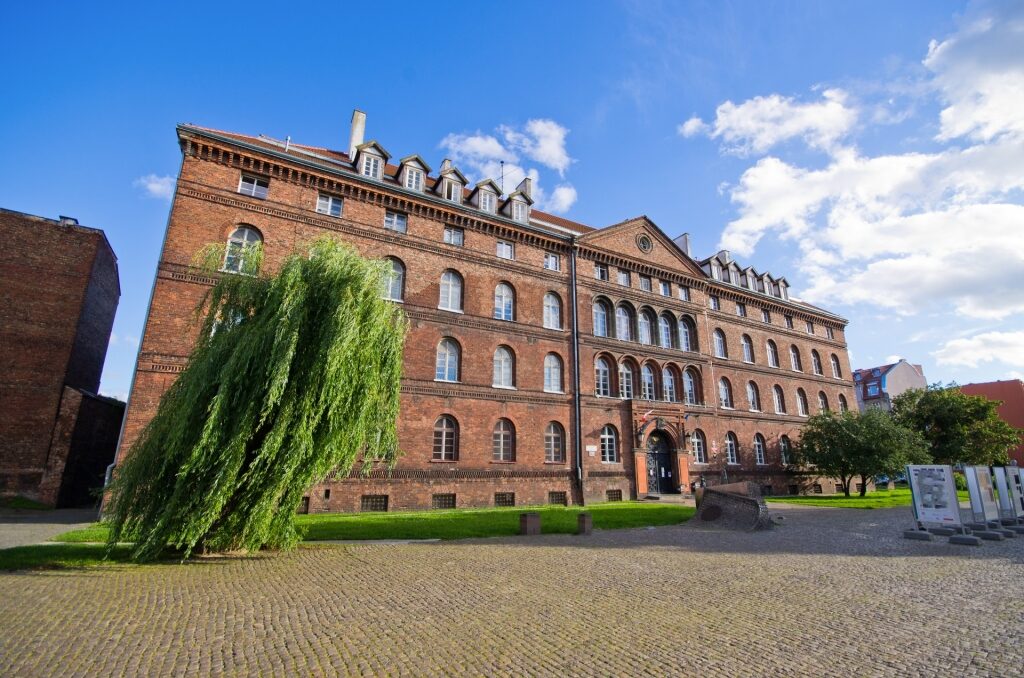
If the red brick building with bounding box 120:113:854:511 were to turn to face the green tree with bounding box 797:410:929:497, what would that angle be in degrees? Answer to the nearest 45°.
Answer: approximately 45° to its left

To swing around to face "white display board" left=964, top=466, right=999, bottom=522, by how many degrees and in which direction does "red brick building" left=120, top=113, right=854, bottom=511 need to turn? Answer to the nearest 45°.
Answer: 0° — it already faces it

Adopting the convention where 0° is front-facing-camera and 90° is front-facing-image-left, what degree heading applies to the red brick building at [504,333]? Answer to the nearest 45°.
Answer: approximately 315°

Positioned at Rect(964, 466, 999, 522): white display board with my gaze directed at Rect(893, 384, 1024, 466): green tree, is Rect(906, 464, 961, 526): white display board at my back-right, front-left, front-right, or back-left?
back-left

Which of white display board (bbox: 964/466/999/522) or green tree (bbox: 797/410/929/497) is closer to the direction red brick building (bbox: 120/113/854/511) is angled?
the white display board

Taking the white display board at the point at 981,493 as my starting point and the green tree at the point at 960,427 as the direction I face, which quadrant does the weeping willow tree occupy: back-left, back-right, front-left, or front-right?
back-left

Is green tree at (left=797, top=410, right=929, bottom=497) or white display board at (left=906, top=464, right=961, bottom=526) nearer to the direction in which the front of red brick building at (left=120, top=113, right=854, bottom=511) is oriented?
the white display board

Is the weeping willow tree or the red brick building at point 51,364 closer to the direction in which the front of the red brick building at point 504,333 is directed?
the weeping willow tree
